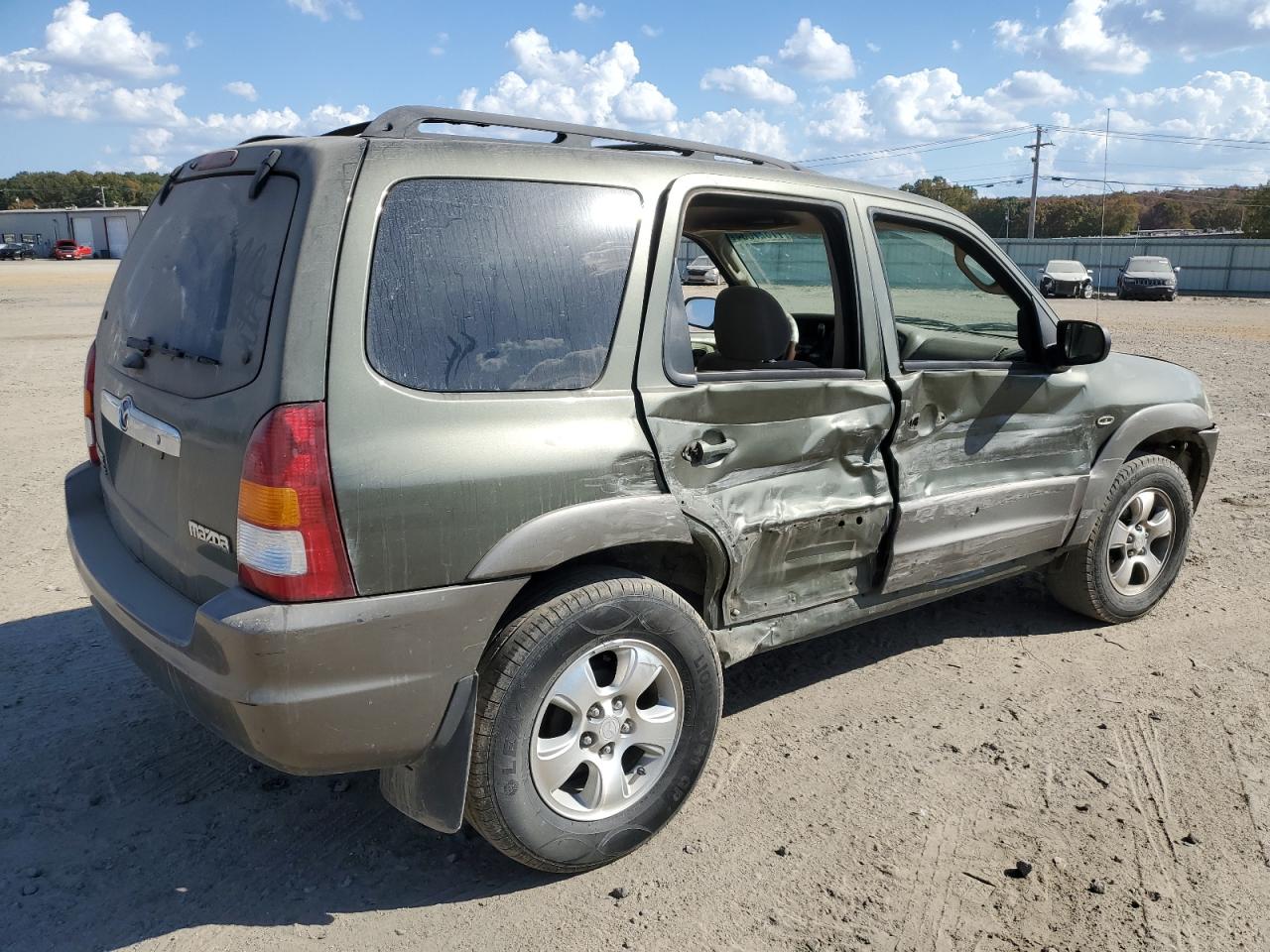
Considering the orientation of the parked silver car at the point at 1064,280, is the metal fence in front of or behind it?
behind

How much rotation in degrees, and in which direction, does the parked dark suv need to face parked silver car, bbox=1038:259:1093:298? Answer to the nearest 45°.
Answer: approximately 45° to its right

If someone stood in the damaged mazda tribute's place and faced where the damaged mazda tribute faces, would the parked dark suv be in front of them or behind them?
in front

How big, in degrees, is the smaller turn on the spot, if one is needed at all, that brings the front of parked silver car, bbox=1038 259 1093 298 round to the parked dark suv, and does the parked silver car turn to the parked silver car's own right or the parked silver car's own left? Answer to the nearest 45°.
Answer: approximately 135° to the parked silver car's own left

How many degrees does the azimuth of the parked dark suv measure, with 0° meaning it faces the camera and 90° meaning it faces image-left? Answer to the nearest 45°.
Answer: approximately 0°

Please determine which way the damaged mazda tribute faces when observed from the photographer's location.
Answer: facing away from the viewer and to the right of the viewer

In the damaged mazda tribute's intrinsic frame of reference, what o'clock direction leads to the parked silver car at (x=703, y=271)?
The parked silver car is roughly at 11 o'clock from the damaged mazda tribute.

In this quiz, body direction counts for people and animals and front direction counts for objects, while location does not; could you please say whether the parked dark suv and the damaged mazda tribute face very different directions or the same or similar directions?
very different directions
